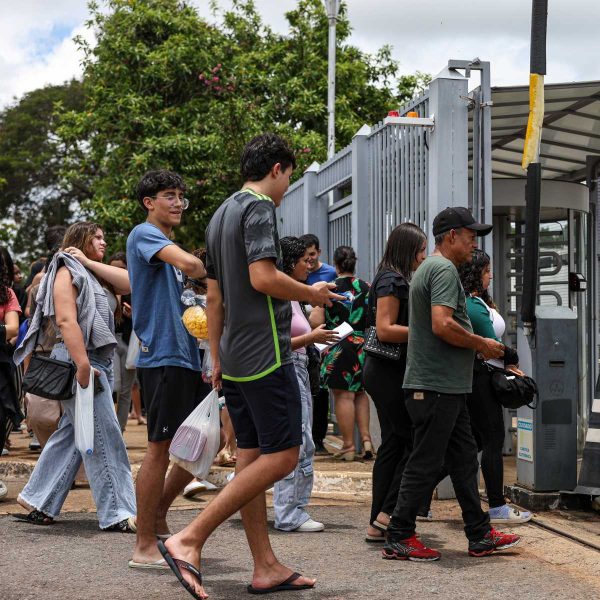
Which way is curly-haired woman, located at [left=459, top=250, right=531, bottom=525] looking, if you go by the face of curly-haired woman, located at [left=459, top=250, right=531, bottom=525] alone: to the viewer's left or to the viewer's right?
to the viewer's right

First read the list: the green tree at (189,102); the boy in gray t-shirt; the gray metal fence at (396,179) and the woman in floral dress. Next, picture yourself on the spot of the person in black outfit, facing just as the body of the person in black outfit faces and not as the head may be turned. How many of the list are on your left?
3

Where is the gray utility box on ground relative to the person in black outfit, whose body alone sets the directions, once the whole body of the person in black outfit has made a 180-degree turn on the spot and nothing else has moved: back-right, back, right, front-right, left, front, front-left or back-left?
back-right

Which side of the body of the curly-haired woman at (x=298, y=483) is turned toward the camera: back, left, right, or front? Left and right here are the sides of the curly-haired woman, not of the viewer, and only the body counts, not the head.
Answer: right

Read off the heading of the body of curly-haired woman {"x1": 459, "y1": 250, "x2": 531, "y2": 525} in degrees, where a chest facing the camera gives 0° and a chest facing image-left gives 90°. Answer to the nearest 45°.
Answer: approximately 270°

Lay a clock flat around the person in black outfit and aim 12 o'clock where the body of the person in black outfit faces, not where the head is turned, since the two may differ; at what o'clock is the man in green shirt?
The man in green shirt is roughly at 2 o'clock from the person in black outfit.

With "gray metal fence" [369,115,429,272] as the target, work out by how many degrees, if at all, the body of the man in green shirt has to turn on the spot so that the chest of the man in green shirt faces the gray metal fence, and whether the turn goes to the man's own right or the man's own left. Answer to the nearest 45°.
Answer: approximately 90° to the man's own left

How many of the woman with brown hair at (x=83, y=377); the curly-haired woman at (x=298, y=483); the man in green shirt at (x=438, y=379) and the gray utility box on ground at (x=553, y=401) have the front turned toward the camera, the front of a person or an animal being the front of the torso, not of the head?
1

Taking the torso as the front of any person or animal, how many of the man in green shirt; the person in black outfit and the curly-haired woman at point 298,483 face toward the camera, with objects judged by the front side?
0

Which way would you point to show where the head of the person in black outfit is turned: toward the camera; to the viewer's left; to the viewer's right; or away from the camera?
to the viewer's right

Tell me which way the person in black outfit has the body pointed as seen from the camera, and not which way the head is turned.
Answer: to the viewer's right

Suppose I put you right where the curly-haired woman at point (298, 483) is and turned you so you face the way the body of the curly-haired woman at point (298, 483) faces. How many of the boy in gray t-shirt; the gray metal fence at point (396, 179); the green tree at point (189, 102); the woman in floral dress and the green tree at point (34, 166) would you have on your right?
1

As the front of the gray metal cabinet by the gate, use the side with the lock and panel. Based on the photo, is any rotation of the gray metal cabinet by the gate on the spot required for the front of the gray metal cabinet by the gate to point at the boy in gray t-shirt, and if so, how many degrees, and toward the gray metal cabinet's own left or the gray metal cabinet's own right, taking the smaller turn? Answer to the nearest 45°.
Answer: approximately 45° to the gray metal cabinet's own right
